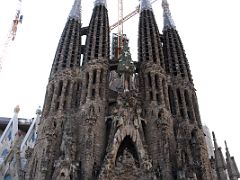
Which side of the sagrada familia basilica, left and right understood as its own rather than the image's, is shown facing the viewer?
front
